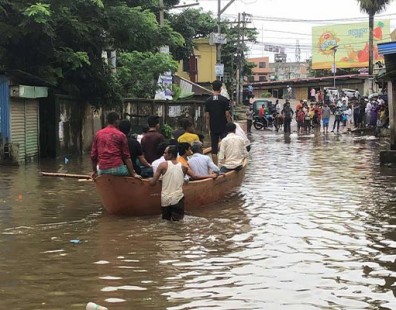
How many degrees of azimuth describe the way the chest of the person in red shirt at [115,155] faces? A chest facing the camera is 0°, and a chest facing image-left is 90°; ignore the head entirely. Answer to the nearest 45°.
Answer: approximately 180°

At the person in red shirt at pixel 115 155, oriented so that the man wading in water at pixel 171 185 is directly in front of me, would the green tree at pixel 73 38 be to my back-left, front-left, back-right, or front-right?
back-left

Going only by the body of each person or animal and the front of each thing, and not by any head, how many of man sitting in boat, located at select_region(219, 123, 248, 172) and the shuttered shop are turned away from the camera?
1

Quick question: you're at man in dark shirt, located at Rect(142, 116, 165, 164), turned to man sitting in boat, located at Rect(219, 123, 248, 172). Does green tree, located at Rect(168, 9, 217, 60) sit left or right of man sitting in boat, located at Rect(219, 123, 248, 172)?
left

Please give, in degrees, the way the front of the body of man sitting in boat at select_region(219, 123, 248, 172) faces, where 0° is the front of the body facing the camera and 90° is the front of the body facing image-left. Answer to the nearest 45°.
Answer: approximately 180°

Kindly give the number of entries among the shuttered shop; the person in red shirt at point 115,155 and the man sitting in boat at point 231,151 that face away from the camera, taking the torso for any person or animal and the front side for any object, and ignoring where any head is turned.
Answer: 2

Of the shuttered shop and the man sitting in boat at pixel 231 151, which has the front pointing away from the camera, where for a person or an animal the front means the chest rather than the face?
the man sitting in boat

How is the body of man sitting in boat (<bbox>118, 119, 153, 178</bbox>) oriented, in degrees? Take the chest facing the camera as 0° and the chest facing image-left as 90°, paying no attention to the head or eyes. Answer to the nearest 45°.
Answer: approximately 225°

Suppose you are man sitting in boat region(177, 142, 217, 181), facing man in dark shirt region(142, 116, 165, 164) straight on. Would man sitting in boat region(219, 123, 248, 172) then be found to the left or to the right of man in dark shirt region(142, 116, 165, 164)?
right

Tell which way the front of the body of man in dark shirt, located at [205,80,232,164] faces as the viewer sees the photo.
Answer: away from the camera

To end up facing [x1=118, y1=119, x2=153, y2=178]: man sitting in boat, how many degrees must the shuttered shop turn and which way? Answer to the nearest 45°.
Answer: approximately 45° to its right

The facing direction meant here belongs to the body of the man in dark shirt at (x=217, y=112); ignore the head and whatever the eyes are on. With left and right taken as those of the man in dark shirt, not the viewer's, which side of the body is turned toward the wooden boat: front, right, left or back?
back
